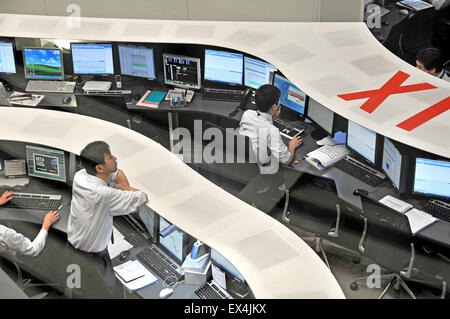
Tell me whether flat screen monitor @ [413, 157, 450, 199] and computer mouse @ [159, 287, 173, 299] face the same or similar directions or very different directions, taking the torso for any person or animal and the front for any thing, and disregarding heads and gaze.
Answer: very different directions

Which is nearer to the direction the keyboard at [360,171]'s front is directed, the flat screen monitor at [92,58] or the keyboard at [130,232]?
the keyboard

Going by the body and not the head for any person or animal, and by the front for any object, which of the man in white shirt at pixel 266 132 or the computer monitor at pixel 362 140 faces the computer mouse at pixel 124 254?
the computer monitor

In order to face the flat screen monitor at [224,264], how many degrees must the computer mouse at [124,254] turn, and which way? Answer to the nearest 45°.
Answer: approximately 90° to its right

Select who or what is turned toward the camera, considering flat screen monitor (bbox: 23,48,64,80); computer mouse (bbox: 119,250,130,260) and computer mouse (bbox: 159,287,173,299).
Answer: the flat screen monitor

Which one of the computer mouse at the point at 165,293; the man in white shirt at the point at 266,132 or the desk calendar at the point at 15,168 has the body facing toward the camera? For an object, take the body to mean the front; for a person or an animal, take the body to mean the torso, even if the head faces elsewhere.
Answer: the desk calendar

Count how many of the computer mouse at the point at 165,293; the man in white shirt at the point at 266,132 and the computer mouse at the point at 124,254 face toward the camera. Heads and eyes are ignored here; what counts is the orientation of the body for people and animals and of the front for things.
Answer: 0

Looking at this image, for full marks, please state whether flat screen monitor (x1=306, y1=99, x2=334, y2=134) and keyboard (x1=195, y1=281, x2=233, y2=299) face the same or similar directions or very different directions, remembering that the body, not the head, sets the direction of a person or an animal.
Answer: same or similar directions

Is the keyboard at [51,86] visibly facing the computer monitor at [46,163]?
yes

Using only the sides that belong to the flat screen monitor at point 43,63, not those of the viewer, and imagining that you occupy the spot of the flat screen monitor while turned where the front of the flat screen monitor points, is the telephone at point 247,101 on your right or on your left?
on your left

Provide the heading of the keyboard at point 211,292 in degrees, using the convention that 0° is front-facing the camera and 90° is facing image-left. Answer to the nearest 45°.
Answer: approximately 45°

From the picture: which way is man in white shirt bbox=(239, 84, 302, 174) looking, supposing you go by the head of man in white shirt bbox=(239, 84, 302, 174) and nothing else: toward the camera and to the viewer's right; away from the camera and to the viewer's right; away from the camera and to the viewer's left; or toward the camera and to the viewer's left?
away from the camera and to the viewer's right

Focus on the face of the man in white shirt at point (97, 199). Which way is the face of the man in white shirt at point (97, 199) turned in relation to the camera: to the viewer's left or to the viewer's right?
to the viewer's right

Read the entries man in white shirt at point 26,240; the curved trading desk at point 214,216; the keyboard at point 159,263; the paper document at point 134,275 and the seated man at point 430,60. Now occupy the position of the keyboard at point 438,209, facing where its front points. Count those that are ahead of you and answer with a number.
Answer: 4

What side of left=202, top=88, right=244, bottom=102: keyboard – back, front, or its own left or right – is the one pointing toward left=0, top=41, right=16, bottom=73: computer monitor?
right

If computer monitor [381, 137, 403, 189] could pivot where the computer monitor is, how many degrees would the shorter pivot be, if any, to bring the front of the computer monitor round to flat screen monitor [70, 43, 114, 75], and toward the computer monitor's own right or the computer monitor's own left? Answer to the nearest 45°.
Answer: approximately 45° to the computer monitor's own right

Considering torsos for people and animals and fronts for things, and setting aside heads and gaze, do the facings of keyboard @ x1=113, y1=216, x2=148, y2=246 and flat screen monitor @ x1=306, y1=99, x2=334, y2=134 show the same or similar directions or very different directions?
same or similar directions

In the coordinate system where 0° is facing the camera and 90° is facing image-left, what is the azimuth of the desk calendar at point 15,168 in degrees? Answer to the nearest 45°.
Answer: approximately 0°

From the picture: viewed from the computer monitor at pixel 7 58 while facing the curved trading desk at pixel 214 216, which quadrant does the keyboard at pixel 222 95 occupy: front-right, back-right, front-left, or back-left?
front-left

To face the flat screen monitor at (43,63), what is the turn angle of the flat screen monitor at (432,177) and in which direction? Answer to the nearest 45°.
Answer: approximately 90° to its right

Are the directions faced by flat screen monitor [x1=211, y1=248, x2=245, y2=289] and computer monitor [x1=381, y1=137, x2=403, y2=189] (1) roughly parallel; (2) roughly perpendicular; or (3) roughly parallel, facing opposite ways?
roughly parallel
